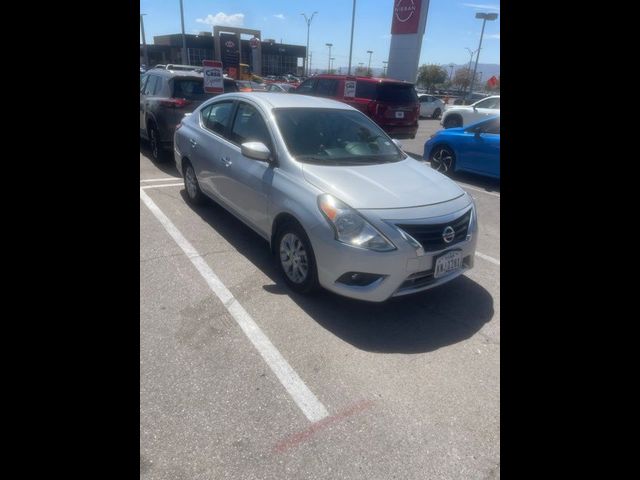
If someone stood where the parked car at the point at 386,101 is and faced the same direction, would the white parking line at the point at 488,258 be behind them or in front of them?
behind

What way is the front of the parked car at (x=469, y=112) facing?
to the viewer's left

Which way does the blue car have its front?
to the viewer's left

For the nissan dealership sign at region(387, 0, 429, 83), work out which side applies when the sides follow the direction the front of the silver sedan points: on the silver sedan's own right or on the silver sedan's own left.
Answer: on the silver sedan's own left

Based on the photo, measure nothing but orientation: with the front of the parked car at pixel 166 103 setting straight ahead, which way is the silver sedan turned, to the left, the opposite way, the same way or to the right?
the opposite way

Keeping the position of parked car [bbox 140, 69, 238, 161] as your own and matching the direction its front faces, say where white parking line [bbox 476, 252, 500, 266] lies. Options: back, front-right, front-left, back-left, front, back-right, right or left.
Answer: back

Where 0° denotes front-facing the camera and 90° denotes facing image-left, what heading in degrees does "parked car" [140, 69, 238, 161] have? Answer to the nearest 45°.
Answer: approximately 135°

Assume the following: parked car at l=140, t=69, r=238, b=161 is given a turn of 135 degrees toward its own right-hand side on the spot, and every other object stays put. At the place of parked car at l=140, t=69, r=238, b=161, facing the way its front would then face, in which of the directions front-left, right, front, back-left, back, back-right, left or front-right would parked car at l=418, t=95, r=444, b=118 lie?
front-left

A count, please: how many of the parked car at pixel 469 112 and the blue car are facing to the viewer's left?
2
